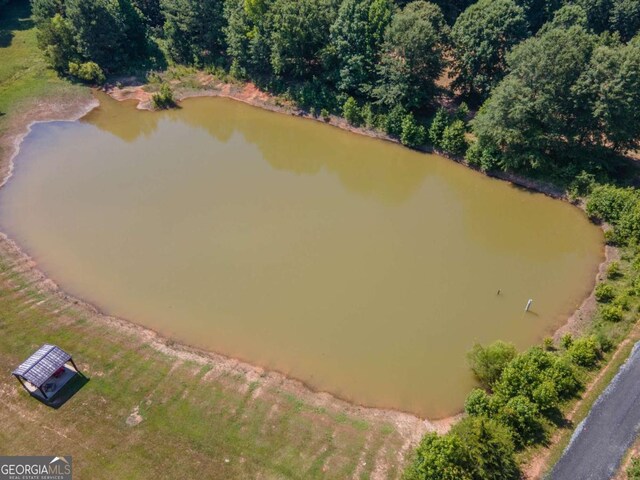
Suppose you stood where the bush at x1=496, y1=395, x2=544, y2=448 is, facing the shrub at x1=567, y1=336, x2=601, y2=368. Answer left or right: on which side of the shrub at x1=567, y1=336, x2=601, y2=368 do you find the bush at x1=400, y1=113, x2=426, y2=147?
left
